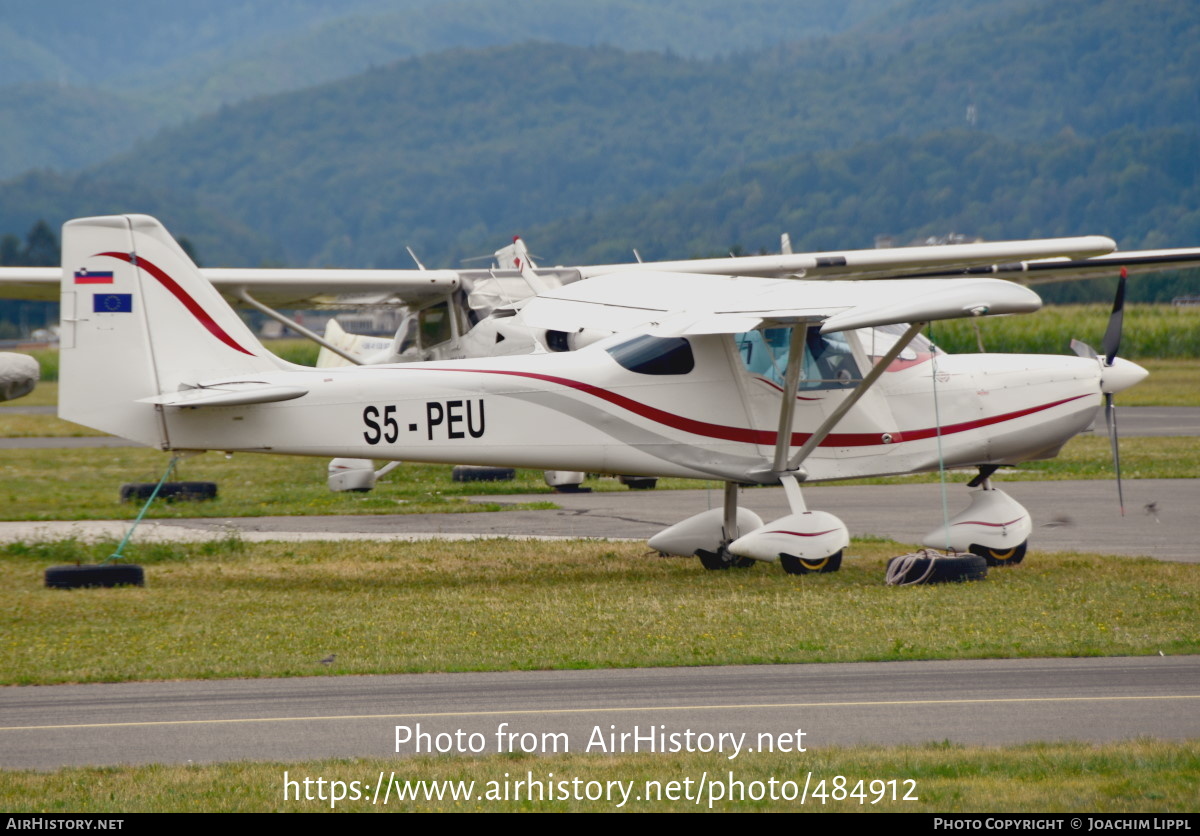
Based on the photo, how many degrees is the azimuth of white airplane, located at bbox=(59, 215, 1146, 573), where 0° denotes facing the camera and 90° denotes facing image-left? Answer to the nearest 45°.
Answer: approximately 270°
